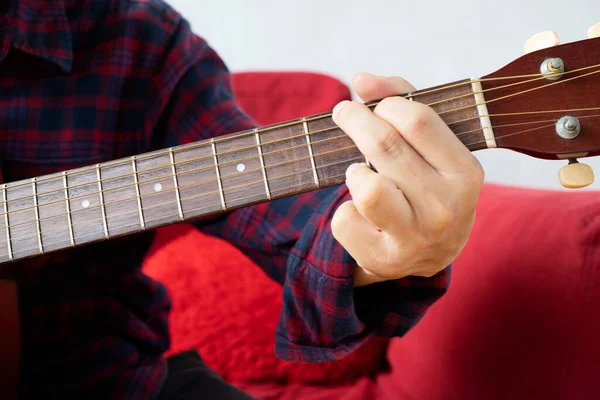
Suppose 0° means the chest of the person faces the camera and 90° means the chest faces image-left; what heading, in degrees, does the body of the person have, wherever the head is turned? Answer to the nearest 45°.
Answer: approximately 0°

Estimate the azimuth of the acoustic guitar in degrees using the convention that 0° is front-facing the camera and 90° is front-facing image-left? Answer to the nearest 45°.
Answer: approximately 0°
